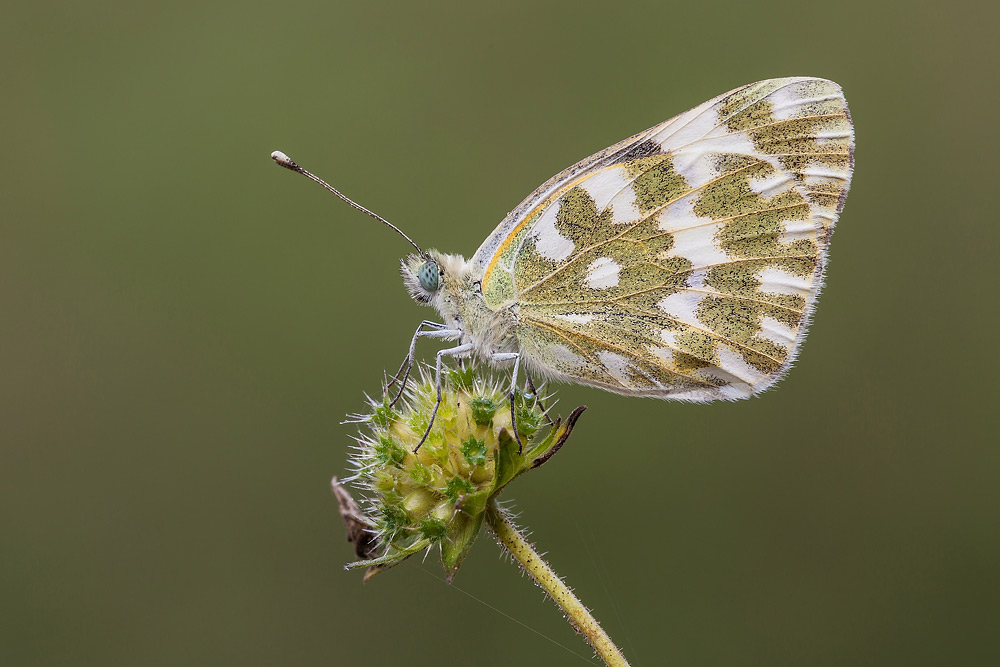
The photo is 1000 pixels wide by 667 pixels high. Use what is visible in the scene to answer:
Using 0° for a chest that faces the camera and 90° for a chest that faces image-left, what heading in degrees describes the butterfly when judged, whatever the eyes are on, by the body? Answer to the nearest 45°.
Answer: approximately 90°
